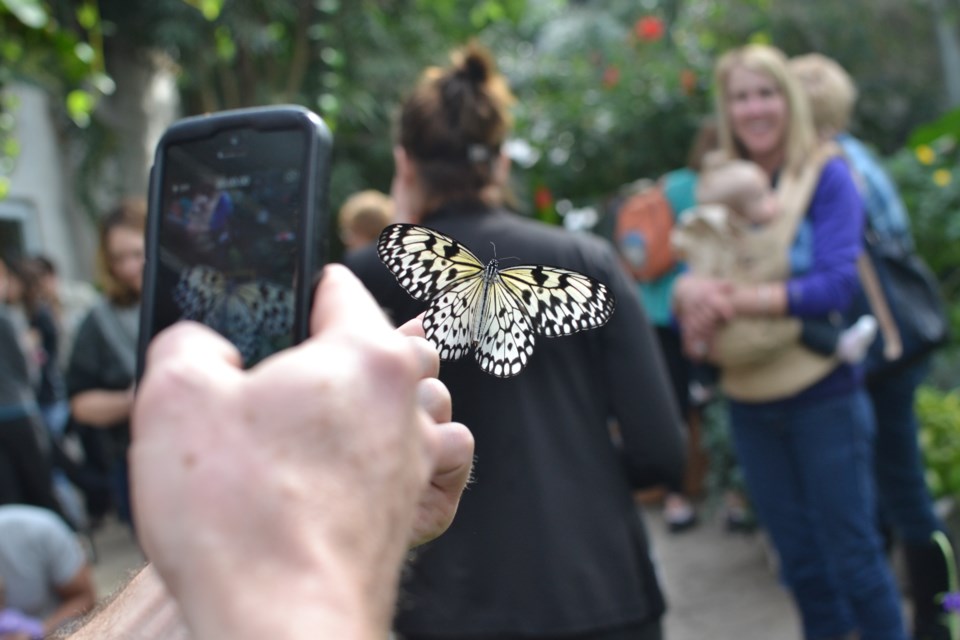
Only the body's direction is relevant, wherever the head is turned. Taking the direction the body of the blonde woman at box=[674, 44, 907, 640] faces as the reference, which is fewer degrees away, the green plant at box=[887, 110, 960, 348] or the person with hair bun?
the person with hair bun

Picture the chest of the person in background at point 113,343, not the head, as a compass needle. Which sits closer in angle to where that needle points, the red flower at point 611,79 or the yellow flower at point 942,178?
the yellow flower

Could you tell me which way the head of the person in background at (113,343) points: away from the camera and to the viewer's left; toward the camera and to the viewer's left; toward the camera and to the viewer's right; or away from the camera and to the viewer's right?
toward the camera and to the viewer's right

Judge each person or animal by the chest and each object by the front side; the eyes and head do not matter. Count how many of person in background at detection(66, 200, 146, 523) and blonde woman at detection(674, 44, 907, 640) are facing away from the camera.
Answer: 0

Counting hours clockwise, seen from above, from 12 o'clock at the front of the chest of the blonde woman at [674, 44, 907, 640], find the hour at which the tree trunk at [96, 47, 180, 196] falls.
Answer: The tree trunk is roughly at 3 o'clock from the blonde woman.

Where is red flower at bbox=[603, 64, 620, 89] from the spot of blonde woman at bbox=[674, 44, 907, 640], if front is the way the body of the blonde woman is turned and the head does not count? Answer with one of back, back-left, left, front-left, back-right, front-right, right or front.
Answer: back-right

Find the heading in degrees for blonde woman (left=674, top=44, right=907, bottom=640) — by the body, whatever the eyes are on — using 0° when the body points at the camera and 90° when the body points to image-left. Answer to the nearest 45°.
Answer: approximately 45°

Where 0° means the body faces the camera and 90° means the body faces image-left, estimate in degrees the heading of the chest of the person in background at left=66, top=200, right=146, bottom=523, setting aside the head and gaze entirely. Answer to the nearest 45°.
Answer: approximately 315°

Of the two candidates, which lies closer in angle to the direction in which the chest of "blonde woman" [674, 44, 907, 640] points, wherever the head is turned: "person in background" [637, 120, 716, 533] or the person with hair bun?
the person with hair bun

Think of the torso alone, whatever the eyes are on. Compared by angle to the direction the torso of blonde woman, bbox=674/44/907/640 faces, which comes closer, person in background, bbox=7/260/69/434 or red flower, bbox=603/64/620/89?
the person in background

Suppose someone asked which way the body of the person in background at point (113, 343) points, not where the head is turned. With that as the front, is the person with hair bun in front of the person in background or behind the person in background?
in front

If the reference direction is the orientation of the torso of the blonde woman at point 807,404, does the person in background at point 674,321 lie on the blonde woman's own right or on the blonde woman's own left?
on the blonde woman's own right
